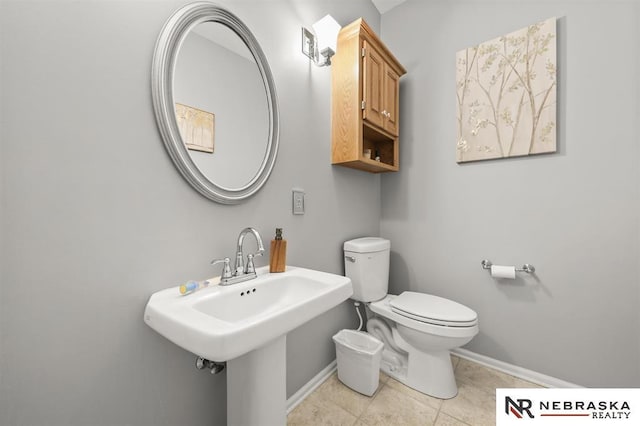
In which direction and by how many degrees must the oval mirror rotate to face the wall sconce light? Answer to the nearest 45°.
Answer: approximately 45° to its left

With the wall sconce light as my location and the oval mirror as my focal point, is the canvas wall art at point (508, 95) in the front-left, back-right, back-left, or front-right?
back-left

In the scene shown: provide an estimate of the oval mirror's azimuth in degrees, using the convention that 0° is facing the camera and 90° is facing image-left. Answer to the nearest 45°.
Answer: approximately 315°

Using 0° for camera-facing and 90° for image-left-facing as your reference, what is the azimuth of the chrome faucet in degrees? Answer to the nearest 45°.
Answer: approximately 315°

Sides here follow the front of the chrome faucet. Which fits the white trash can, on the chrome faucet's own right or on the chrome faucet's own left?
on the chrome faucet's own left

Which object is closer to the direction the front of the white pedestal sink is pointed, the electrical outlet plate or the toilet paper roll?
the toilet paper roll

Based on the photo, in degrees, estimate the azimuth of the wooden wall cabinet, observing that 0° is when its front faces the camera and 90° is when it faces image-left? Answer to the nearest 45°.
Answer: approximately 315°

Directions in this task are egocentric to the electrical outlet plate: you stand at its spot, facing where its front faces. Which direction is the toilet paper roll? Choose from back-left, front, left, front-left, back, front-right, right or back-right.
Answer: front-left
